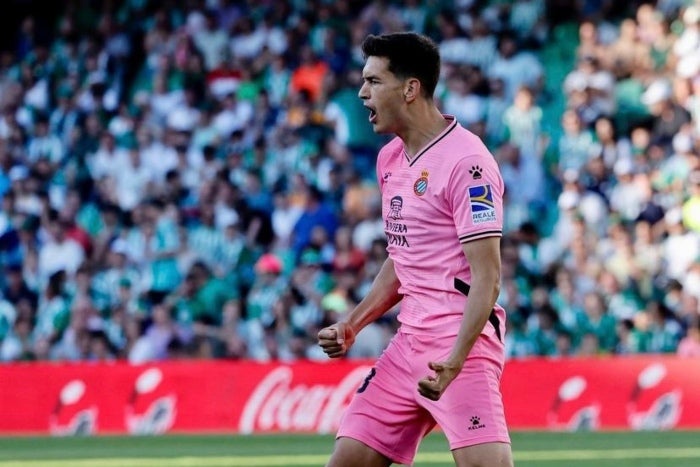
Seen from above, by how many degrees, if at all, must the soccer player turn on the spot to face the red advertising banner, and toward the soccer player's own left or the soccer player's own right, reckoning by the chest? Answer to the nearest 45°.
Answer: approximately 135° to the soccer player's own right

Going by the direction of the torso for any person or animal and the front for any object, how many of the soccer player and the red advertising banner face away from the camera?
0

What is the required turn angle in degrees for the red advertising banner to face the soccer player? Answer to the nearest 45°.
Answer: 0° — it already faces them

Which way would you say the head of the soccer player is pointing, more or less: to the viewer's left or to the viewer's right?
to the viewer's left

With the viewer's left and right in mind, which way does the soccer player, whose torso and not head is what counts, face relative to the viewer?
facing the viewer and to the left of the viewer

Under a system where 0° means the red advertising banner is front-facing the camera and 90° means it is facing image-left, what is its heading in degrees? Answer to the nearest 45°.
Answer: approximately 0°
